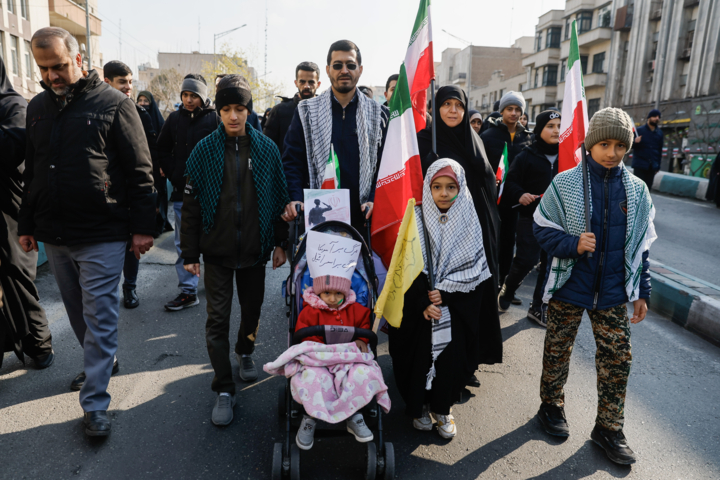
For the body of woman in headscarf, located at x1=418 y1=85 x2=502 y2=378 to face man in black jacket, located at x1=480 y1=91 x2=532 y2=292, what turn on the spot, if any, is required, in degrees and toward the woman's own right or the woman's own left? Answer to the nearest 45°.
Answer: approximately 180°

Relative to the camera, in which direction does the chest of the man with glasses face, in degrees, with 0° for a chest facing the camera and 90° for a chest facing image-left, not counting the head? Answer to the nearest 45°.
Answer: approximately 0°

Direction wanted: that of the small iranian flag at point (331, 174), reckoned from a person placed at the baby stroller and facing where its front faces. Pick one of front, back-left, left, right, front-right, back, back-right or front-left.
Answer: back

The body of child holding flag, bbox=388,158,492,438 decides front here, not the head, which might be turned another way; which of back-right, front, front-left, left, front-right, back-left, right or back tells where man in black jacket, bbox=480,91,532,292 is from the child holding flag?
back

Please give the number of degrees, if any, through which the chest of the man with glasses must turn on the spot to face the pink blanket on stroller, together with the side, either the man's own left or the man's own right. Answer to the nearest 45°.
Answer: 0° — they already face it

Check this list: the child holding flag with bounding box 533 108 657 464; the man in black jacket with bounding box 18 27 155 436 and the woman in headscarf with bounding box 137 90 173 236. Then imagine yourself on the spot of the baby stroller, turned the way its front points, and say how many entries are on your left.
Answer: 1

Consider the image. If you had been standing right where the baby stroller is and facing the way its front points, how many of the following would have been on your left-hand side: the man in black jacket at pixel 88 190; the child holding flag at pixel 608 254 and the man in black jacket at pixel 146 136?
1
